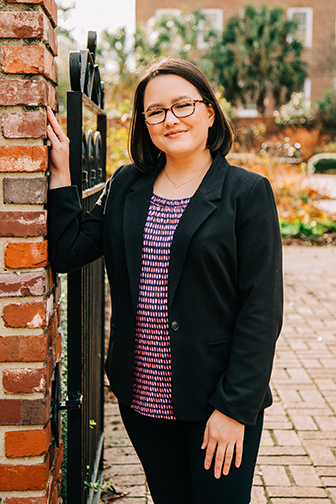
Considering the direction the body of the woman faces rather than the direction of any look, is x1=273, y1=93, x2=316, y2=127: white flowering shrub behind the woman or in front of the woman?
behind

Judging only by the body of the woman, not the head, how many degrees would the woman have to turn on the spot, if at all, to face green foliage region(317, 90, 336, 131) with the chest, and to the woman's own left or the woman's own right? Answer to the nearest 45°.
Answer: approximately 135° to the woman's own right

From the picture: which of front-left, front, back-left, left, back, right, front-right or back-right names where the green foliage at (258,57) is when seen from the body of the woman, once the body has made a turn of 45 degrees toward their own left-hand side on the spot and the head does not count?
back

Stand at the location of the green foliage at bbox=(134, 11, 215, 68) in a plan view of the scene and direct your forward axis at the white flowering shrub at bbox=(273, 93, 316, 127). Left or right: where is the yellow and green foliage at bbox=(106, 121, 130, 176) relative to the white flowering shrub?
right

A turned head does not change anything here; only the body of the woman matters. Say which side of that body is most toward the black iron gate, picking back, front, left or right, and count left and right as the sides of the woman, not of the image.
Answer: right

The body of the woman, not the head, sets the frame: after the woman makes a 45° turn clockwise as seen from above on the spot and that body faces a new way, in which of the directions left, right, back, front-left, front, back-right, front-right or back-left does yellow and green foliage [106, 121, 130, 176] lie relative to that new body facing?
right

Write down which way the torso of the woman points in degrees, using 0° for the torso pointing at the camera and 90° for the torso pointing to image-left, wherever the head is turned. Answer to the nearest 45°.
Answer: approximately 45°

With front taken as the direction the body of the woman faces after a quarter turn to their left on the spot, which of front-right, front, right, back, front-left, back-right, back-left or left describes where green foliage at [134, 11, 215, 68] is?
back-left
